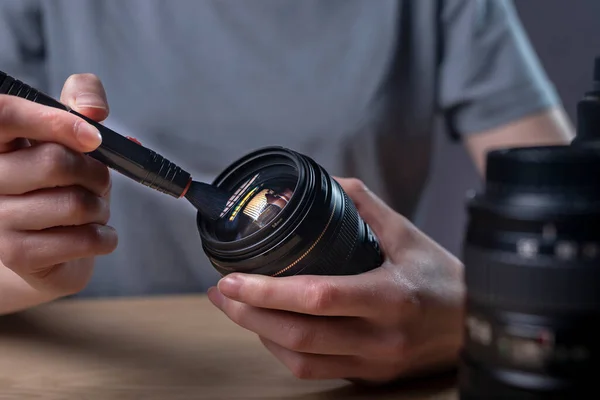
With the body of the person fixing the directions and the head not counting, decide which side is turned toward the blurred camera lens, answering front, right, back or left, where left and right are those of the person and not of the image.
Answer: front

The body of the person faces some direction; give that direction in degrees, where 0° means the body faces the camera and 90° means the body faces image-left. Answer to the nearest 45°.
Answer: approximately 0°
